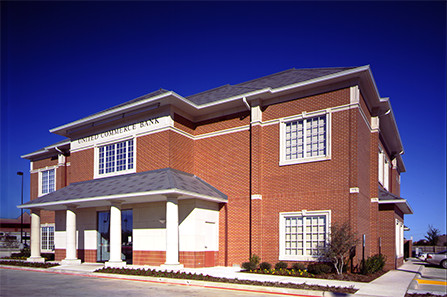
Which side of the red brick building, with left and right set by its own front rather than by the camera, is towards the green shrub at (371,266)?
left

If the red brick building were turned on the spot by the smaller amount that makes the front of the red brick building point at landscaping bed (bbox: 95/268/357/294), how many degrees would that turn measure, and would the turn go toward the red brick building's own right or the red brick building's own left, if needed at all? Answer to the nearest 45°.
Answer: approximately 45° to the red brick building's own left

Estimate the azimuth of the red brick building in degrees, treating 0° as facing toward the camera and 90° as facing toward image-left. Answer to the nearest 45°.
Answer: approximately 45°
